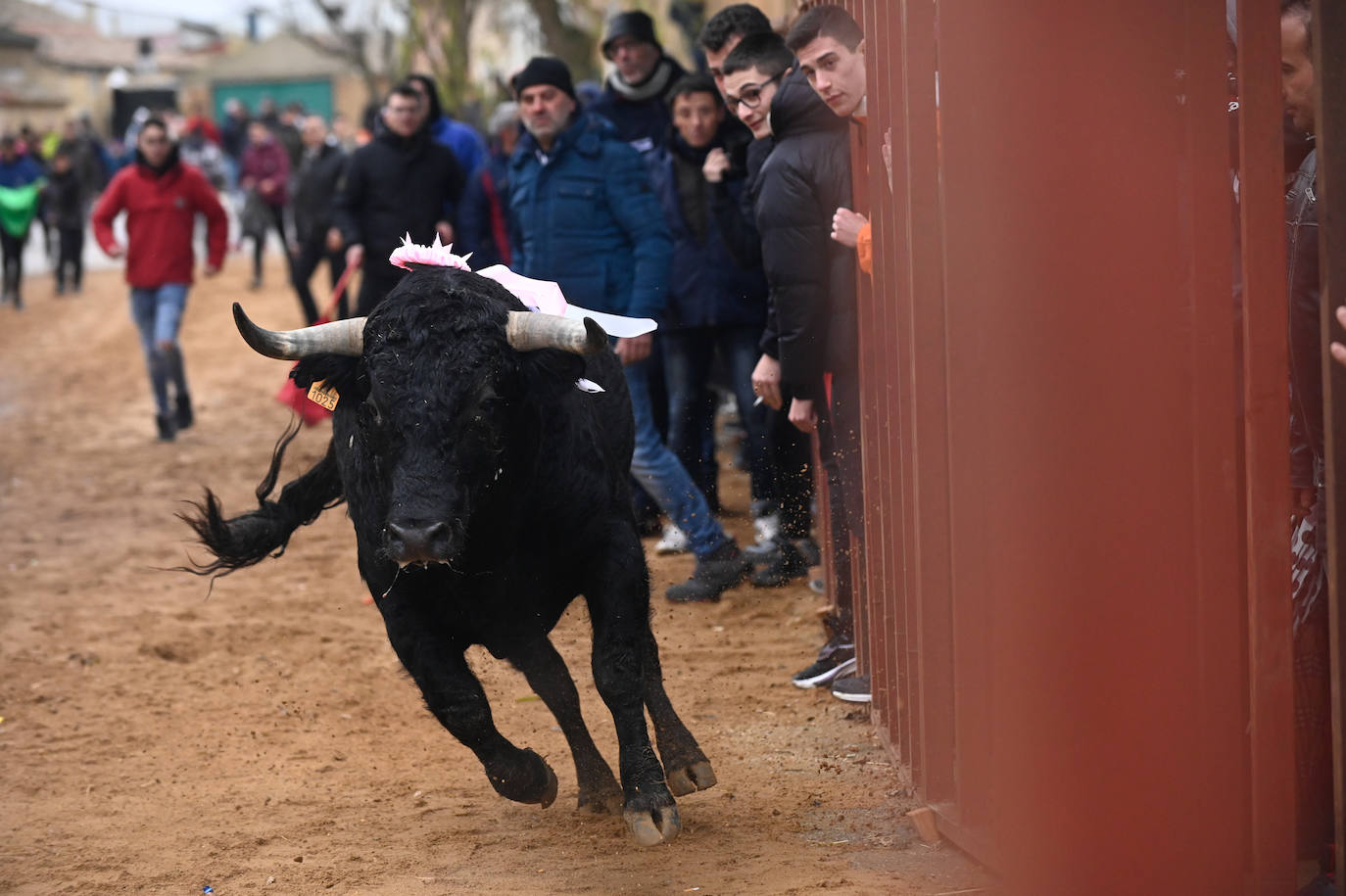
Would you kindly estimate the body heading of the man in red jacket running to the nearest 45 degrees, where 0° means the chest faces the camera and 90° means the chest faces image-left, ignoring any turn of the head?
approximately 0°

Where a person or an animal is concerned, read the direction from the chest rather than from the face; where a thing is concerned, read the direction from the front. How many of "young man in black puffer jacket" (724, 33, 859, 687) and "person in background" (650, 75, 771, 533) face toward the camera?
1

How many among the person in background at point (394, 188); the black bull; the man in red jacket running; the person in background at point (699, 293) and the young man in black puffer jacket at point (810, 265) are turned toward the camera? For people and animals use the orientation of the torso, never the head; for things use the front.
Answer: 4

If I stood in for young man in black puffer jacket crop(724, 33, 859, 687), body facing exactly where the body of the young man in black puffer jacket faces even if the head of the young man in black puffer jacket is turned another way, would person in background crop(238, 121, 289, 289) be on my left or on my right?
on my right

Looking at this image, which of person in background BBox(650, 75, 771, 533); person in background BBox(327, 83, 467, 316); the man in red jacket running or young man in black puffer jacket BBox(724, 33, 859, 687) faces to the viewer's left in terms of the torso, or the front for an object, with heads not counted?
the young man in black puffer jacket

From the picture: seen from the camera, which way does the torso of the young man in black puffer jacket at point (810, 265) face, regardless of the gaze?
to the viewer's left

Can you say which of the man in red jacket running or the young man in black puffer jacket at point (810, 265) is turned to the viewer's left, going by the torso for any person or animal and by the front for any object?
the young man in black puffer jacket

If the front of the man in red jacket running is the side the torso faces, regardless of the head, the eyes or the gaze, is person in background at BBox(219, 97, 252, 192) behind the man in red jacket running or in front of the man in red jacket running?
behind

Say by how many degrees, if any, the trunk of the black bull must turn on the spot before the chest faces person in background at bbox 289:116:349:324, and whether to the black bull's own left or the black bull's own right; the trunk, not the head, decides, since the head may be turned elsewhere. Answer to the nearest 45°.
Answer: approximately 180°
